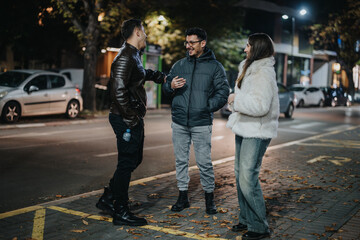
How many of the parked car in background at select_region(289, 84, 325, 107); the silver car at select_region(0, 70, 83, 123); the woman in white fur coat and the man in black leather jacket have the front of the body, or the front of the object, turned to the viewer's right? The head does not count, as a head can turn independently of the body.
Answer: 1

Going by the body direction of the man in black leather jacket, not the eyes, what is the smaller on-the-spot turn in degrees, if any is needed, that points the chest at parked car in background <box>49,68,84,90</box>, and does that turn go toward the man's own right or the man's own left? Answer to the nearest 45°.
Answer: approximately 90° to the man's own left

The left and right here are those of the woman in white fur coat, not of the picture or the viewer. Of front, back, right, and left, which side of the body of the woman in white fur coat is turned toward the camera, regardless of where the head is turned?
left

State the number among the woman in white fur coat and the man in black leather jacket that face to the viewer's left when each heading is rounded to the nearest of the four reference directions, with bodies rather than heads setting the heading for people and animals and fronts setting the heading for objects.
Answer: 1

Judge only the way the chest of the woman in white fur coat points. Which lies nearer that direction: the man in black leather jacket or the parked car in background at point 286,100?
the man in black leather jacket

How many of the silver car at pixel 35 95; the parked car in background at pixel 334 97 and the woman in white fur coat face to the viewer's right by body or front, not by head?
0

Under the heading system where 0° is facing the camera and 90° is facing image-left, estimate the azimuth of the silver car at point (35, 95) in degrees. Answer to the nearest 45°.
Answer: approximately 45°

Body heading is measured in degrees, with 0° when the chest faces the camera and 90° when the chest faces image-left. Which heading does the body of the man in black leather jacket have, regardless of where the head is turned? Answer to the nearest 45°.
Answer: approximately 270°

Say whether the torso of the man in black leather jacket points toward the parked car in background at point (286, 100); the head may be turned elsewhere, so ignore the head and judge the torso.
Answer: no

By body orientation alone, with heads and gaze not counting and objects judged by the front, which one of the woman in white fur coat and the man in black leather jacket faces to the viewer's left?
the woman in white fur coat

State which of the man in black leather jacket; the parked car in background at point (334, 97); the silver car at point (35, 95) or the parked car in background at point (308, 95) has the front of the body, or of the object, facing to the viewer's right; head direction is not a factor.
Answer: the man in black leather jacket

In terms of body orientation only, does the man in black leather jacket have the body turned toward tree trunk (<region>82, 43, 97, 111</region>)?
no

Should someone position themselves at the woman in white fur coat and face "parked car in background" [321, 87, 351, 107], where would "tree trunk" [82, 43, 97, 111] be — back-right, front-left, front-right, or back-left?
front-left

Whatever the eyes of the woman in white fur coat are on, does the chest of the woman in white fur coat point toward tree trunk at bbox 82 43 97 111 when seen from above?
no

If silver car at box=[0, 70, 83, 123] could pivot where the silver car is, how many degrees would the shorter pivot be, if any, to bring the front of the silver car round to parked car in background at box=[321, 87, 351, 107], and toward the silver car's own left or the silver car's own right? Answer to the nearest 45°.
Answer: approximately 180°
